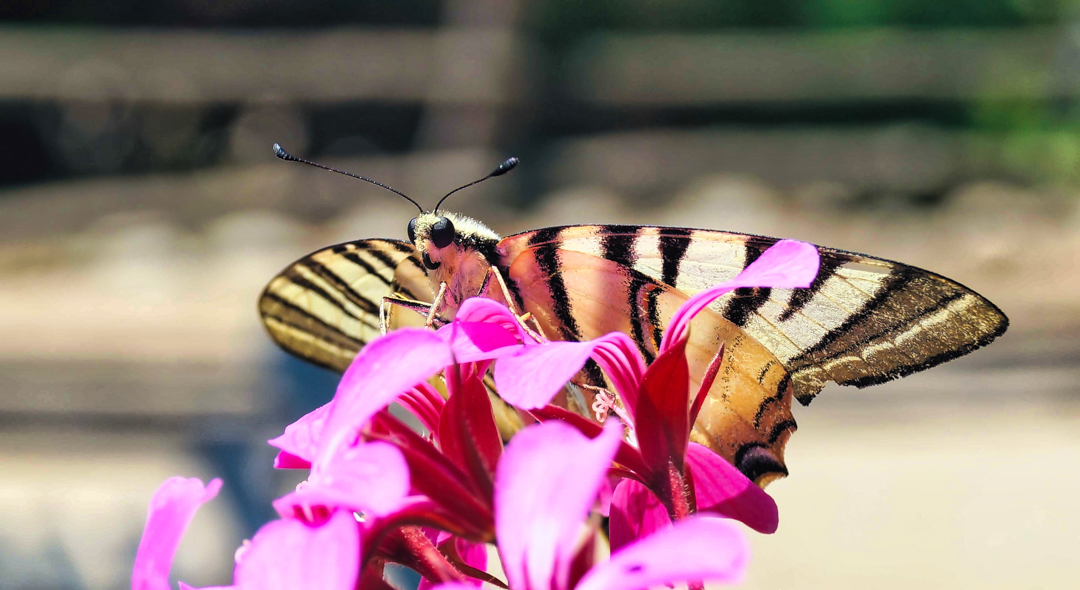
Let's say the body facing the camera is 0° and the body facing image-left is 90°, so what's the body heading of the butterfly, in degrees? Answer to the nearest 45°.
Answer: approximately 45°
